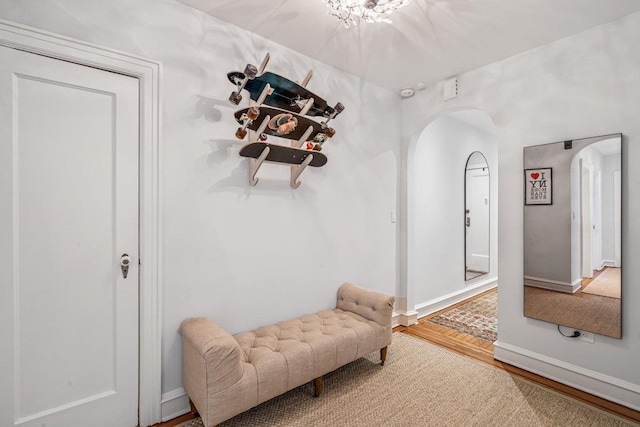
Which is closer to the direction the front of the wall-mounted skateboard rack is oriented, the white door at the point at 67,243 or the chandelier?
the chandelier

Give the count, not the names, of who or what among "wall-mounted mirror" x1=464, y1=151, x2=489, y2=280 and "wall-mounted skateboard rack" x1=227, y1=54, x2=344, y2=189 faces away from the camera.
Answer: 0

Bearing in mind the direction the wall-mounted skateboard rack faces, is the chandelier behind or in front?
in front

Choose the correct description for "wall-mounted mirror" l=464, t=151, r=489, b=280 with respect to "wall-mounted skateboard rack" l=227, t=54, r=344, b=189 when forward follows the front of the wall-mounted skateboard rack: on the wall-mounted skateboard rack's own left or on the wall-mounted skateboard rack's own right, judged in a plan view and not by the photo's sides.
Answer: on the wall-mounted skateboard rack's own left

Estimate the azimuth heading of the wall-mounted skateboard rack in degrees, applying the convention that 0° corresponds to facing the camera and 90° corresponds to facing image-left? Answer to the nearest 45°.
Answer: approximately 315°
